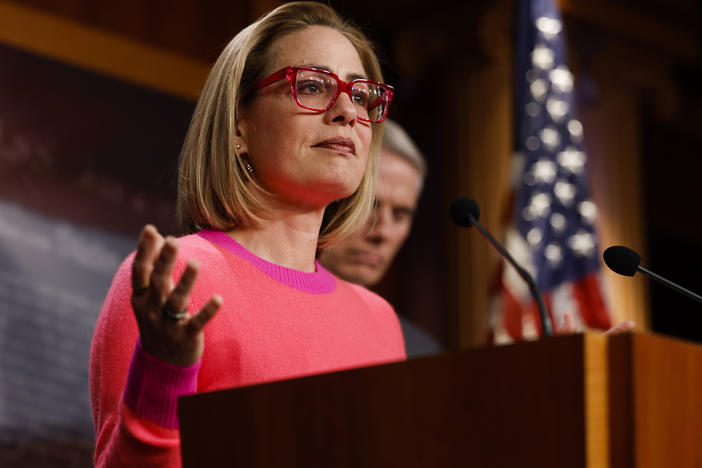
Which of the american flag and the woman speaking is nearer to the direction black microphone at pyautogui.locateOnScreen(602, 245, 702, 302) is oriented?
the woman speaking

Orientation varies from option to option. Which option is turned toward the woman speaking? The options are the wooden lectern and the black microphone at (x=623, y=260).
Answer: the black microphone

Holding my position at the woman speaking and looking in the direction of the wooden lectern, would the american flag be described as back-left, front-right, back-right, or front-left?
back-left

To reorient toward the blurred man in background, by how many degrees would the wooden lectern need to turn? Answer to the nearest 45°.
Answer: approximately 135° to its left

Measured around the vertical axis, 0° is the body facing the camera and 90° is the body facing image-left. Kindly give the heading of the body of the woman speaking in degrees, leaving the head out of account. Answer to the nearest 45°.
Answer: approximately 315°

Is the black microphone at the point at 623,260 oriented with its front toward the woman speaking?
yes

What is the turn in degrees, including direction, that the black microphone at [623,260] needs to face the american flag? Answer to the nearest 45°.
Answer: approximately 90° to its right

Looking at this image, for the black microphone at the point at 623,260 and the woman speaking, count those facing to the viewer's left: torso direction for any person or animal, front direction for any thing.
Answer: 1

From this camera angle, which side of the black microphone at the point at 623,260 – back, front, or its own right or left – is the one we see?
left

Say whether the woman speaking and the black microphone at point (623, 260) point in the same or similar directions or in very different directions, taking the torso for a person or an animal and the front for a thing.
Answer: very different directions
